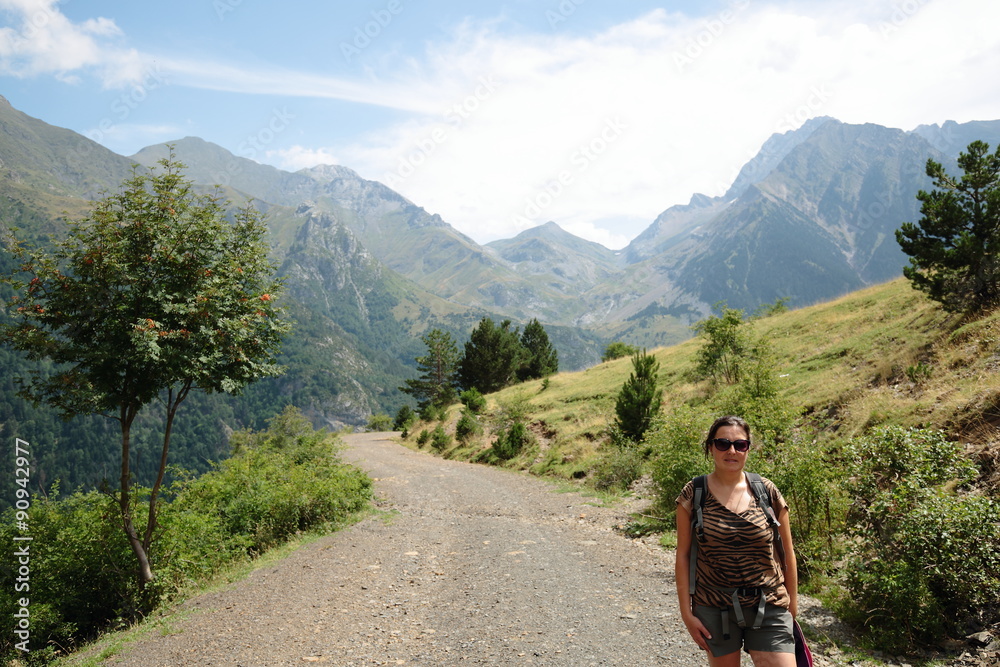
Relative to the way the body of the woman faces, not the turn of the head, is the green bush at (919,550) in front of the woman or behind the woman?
behind

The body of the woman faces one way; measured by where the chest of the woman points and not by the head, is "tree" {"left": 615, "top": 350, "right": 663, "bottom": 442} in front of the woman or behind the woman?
behind

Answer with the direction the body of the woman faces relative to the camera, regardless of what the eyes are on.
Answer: toward the camera

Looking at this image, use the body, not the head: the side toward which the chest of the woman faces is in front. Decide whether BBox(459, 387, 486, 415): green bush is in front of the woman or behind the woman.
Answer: behind

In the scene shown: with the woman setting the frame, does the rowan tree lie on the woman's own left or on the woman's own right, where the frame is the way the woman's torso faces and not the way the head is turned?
on the woman's own right

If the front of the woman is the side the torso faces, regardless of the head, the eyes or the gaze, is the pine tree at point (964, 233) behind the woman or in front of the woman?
behind

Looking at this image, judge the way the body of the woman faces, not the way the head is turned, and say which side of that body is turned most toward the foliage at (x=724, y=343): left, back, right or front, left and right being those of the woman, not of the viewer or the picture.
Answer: back

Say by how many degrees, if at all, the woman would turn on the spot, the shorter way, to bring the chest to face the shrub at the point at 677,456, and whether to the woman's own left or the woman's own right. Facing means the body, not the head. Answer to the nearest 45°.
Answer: approximately 180°
